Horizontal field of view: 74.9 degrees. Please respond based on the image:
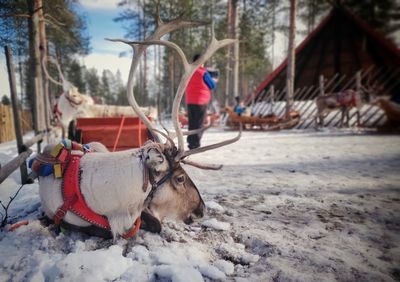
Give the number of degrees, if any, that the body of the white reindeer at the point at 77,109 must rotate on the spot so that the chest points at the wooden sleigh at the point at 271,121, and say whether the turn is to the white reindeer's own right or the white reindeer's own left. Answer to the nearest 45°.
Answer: approximately 180°

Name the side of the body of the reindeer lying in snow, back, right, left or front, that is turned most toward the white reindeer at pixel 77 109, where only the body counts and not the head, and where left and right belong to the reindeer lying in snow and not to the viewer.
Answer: left

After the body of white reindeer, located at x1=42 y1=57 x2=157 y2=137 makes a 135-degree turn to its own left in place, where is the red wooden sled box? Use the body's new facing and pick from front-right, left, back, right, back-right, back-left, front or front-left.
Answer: front-right

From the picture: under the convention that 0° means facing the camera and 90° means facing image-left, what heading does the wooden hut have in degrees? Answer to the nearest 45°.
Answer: approximately 0°

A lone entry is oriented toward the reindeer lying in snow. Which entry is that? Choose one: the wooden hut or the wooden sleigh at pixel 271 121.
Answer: the wooden hut

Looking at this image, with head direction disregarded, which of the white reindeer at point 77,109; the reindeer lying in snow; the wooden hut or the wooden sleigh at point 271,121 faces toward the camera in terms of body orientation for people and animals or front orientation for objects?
the wooden hut

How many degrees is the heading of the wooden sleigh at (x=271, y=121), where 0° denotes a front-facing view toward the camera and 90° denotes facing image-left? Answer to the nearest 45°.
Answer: approximately 270°

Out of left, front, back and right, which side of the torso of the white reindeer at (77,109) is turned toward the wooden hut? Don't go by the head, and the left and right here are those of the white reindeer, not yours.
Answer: back

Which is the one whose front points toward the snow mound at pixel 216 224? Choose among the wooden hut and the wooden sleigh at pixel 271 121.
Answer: the wooden hut

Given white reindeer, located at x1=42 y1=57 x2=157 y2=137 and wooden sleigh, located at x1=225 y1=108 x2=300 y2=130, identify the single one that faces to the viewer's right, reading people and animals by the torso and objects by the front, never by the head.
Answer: the wooden sleigh

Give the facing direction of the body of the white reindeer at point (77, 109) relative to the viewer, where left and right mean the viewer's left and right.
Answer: facing to the left of the viewer

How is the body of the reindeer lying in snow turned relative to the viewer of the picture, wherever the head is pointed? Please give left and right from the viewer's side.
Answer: facing to the right of the viewer
